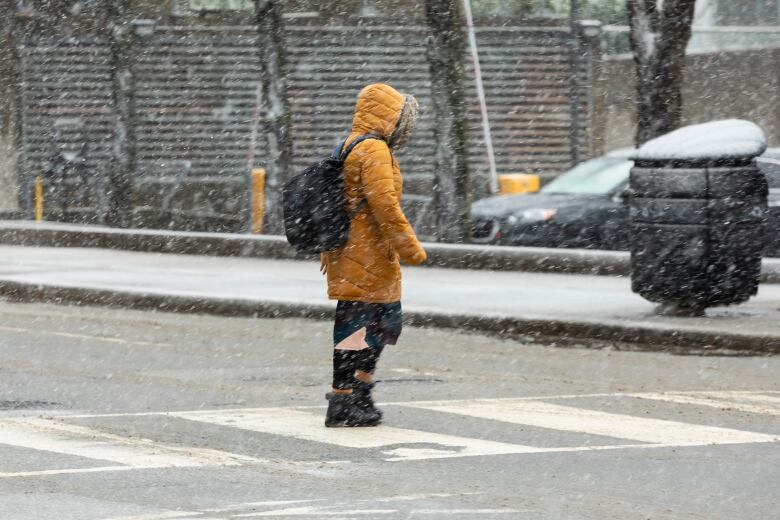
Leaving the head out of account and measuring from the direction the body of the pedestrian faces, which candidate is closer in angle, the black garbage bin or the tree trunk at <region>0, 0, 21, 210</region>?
the black garbage bin

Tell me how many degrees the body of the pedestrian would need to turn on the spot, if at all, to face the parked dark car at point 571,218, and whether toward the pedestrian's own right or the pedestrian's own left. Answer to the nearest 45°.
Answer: approximately 90° to the pedestrian's own left

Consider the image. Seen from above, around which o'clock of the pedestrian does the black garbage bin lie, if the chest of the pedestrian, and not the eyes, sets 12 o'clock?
The black garbage bin is roughly at 10 o'clock from the pedestrian.

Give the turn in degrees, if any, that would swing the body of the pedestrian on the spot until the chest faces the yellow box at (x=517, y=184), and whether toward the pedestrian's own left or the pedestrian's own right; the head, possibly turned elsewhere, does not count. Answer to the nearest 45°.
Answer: approximately 90° to the pedestrian's own left

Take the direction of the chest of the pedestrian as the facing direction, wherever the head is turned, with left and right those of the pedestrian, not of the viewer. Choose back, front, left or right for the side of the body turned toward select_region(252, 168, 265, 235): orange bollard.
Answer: left

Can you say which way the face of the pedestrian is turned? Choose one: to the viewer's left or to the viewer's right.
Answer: to the viewer's right

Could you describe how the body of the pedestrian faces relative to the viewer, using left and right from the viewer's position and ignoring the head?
facing to the right of the viewer
